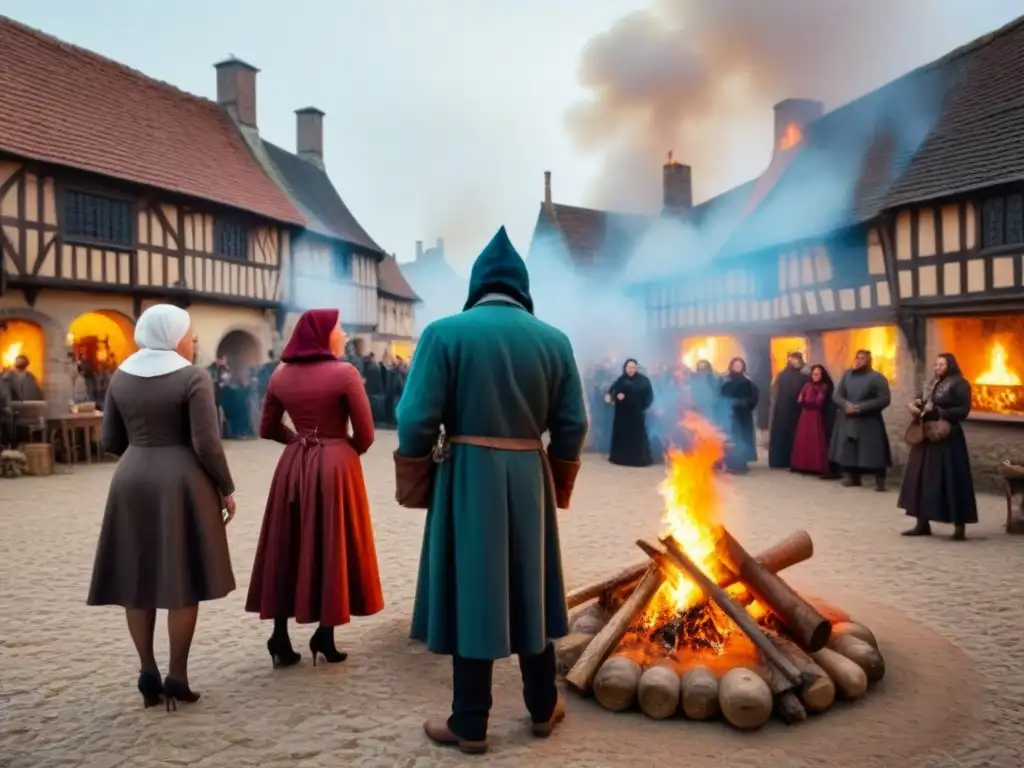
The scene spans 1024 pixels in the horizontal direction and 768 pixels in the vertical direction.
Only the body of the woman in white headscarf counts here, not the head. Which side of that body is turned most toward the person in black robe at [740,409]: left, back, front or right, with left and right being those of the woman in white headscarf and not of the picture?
front

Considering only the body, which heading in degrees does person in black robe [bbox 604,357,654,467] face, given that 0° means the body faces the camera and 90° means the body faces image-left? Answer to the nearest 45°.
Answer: approximately 0°

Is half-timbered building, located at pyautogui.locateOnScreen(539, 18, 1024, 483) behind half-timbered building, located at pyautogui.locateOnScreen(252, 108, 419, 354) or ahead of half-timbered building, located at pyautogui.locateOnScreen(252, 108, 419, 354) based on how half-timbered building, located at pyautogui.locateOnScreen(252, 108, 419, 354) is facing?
ahead

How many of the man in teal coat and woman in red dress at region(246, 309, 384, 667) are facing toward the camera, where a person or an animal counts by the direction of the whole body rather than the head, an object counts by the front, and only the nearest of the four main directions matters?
0

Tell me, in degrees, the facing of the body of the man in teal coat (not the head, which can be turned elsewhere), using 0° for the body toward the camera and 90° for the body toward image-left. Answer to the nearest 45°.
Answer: approximately 180°

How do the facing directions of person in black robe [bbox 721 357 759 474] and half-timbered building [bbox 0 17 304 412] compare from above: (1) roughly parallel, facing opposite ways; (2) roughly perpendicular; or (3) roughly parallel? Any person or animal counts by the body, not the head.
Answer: roughly perpendicular

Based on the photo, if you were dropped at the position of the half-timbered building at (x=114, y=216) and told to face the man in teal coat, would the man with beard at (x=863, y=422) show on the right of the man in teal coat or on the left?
left

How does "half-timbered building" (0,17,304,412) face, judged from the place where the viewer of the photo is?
facing the viewer and to the right of the viewer

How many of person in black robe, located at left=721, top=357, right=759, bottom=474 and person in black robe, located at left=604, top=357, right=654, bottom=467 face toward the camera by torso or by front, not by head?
2

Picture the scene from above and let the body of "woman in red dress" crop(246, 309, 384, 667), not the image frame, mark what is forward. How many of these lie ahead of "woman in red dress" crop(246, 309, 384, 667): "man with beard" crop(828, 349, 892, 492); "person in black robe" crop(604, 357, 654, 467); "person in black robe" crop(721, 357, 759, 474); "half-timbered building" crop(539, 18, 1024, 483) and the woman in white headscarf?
4

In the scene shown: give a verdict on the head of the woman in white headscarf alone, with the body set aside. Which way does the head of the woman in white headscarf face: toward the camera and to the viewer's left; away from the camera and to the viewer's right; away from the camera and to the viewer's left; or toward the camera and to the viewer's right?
away from the camera and to the viewer's right

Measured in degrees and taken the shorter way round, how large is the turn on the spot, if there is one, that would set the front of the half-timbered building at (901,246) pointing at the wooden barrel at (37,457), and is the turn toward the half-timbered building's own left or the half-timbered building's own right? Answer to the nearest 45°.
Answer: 0° — it already faces it

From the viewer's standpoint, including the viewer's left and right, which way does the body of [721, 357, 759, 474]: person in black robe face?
facing the viewer

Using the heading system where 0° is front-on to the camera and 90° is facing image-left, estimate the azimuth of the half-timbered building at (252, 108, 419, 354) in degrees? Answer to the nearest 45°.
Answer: approximately 315°

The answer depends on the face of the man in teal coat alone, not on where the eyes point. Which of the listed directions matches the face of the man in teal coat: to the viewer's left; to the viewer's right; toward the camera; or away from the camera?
away from the camera

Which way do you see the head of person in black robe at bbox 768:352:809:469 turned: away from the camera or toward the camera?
toward the camera

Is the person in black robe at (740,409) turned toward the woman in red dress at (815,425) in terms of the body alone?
no

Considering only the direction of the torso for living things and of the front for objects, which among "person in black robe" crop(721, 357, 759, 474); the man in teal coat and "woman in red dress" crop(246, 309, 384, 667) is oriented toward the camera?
the person in black robe

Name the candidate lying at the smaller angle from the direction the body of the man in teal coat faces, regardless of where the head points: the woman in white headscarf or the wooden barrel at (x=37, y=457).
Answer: the wooden barrel
